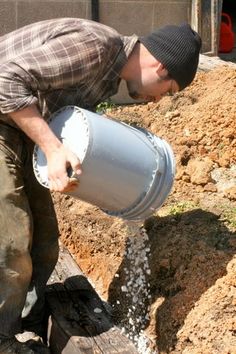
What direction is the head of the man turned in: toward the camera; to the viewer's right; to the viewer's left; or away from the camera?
to the viewer's right

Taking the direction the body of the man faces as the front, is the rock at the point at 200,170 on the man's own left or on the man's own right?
on the man's own left

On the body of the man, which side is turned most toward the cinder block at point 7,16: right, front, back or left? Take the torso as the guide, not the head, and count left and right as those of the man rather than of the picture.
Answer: left

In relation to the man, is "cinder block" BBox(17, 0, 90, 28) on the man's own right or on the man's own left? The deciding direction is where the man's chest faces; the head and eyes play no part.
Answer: on the man's own left

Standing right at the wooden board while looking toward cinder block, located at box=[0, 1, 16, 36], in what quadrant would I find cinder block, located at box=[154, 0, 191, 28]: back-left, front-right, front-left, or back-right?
front-right

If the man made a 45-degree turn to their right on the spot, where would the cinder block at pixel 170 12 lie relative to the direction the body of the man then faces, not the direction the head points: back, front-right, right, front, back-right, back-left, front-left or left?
back-left

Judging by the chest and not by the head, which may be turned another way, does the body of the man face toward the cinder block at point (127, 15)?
no

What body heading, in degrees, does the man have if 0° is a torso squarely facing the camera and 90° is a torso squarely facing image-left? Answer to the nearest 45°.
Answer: approximately 270°
